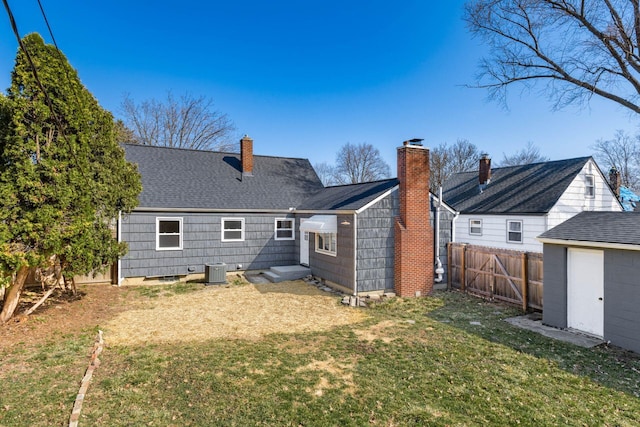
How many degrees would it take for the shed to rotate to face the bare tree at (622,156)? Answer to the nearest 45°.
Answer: approximately 135° to its right

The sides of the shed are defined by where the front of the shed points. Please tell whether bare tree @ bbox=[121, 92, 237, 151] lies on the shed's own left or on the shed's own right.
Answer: on the shed's own right

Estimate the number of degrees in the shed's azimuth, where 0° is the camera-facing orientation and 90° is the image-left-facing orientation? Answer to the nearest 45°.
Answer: approximately 45°

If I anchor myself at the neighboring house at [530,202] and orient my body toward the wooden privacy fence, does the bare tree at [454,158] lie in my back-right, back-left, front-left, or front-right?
back-right

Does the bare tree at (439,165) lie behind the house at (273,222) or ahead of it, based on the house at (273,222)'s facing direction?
ahead

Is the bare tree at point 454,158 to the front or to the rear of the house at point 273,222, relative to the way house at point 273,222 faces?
to the front

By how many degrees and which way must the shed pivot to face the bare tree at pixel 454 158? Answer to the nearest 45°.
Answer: approximately 135° to its right

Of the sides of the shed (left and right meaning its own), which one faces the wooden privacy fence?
right

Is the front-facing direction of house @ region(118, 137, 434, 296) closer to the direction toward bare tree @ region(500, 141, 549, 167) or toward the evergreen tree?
the bare tree

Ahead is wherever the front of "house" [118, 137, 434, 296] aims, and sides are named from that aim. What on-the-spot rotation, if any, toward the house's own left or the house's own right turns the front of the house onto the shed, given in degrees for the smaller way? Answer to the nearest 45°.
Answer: approximately 135° to the house's own right

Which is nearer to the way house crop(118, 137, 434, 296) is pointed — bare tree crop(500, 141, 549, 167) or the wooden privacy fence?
the bare tree

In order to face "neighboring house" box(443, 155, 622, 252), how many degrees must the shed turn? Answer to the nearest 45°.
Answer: approximately 135° to its right

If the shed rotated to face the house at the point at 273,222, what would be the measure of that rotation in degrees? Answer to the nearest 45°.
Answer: approximately 45° to its right

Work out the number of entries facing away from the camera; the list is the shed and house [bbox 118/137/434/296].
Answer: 1

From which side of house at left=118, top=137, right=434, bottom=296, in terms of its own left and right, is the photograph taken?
back
